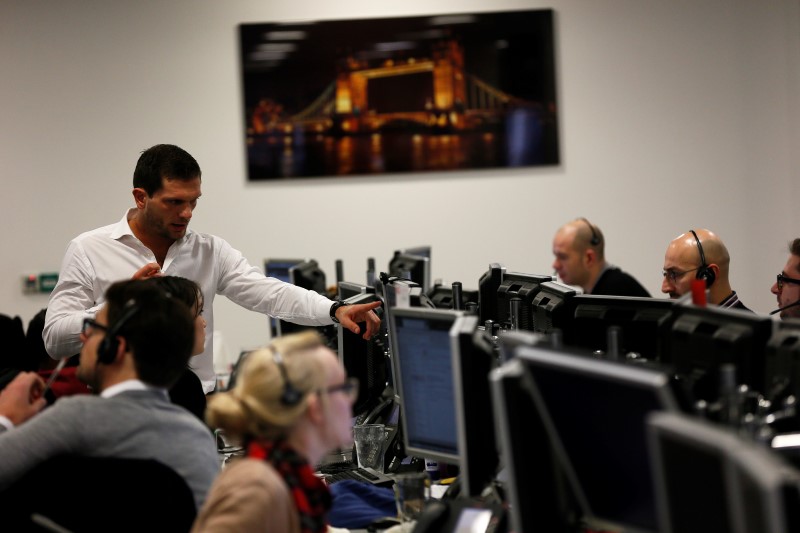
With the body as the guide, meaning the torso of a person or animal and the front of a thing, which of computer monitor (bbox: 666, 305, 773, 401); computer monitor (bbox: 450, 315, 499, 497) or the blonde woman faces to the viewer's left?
computer monitor (bbox: 450, 315, 499, 497)

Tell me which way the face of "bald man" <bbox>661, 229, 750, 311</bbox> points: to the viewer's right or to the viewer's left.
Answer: to the viewer's left

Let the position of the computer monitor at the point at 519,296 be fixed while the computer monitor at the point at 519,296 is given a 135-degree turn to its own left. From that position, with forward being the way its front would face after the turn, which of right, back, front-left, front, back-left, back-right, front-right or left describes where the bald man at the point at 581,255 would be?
right

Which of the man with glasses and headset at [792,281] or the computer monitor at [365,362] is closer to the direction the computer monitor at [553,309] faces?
the man with glasses and headset

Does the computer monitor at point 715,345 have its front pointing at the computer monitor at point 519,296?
no

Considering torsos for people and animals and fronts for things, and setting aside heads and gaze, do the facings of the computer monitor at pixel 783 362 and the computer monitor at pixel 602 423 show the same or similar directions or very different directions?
very different directions

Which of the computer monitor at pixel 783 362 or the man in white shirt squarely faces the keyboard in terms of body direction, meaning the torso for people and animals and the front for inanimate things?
the man in white shirt

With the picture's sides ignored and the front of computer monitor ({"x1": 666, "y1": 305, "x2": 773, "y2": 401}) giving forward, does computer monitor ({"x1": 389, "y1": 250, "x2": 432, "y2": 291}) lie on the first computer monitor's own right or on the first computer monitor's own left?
on the first computer monitor's own left

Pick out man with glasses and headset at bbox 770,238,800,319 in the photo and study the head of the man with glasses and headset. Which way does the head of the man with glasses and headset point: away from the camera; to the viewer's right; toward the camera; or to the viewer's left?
to the viewer's left

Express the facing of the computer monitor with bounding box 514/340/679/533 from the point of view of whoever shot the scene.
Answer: facing the viewer and to the left of the viewer

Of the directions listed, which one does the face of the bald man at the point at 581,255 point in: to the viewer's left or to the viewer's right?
to the viewer's left

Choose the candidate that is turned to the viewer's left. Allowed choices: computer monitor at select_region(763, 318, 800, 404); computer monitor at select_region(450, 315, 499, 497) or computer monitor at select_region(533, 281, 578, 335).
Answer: computer monitor at select_region(450, 315, 499, 497)

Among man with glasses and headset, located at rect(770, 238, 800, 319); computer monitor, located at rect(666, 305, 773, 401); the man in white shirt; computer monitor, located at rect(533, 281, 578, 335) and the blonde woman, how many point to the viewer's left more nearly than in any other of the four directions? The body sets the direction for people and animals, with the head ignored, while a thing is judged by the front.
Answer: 1

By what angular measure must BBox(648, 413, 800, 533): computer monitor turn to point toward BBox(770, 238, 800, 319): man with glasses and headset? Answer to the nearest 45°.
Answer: approximately 135° to its right

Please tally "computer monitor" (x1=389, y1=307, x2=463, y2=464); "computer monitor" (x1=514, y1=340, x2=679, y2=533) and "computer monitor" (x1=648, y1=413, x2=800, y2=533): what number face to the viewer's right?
0
